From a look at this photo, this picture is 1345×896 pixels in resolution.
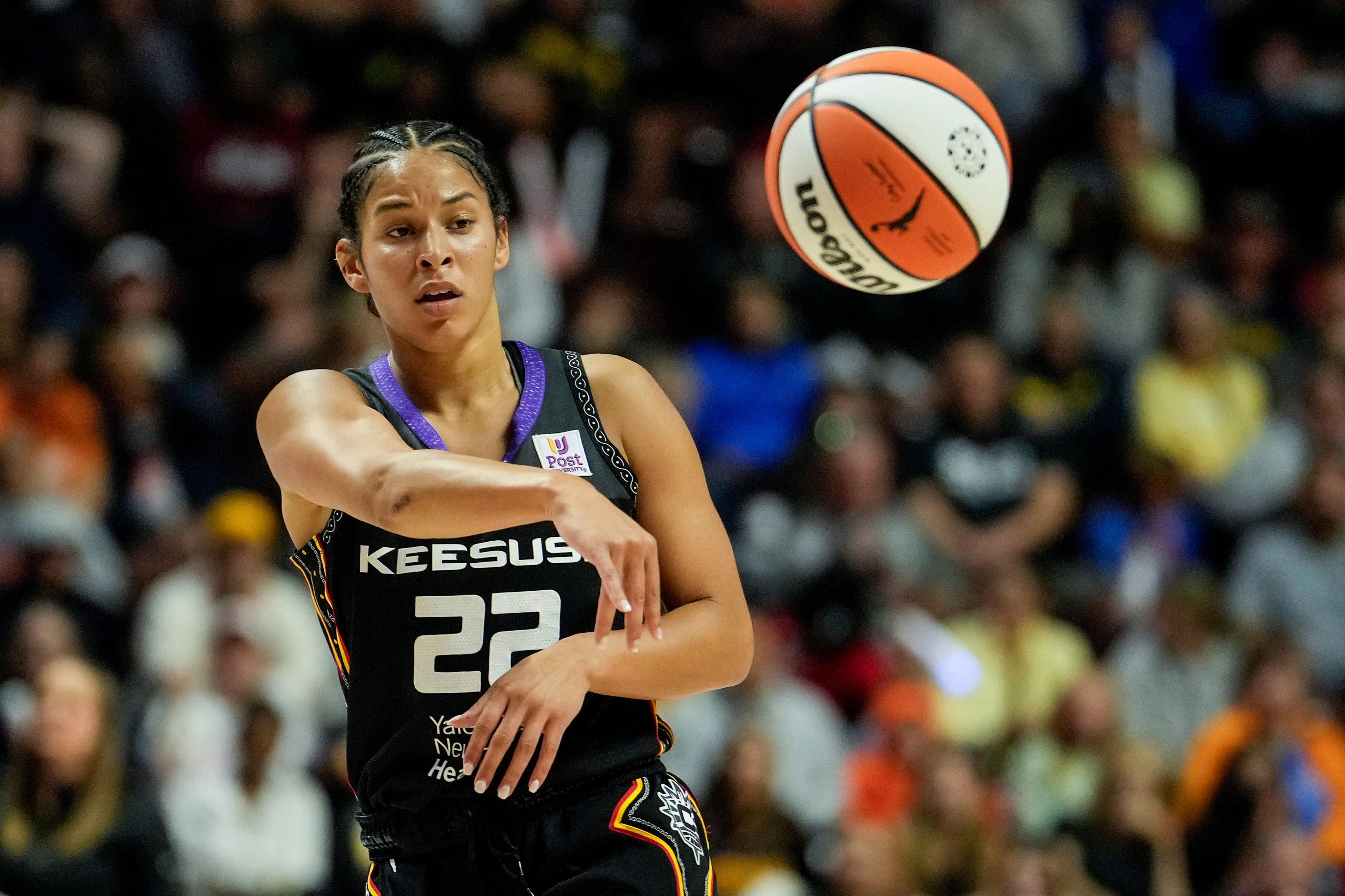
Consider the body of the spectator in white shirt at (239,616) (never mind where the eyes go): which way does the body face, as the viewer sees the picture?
toward the camera

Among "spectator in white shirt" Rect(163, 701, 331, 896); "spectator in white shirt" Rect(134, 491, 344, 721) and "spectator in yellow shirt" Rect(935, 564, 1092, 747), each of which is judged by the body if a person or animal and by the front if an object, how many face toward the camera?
3

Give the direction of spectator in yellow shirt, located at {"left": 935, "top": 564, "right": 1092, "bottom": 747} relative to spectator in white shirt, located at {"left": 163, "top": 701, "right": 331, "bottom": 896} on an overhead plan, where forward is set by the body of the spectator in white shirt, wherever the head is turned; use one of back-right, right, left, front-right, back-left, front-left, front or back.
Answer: left

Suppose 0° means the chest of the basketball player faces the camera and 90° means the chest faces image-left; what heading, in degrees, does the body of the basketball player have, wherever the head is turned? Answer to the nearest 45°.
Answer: approximately 0°

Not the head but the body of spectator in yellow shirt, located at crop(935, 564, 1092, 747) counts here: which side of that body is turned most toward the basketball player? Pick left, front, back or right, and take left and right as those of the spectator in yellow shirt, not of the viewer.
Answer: front

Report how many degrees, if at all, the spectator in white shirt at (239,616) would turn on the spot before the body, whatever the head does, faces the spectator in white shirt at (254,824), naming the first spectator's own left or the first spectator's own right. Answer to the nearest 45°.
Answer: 0° — they already face them

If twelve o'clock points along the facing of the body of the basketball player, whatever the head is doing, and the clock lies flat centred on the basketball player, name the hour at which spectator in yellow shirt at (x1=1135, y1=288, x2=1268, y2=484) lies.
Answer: The spectator in yellow shirt is roughly at 7 o'clock from the basketball player.

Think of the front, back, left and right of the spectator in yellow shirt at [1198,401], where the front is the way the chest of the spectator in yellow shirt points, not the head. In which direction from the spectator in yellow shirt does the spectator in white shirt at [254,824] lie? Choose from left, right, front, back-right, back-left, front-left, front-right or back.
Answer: front-right

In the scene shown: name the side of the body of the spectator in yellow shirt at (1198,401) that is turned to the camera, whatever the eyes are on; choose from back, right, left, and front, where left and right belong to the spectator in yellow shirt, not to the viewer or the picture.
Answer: front

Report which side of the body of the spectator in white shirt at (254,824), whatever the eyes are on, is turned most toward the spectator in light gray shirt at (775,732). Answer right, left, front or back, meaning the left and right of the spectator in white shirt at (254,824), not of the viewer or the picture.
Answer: left

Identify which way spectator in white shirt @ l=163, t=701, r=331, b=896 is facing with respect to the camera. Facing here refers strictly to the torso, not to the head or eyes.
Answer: toward the camera
